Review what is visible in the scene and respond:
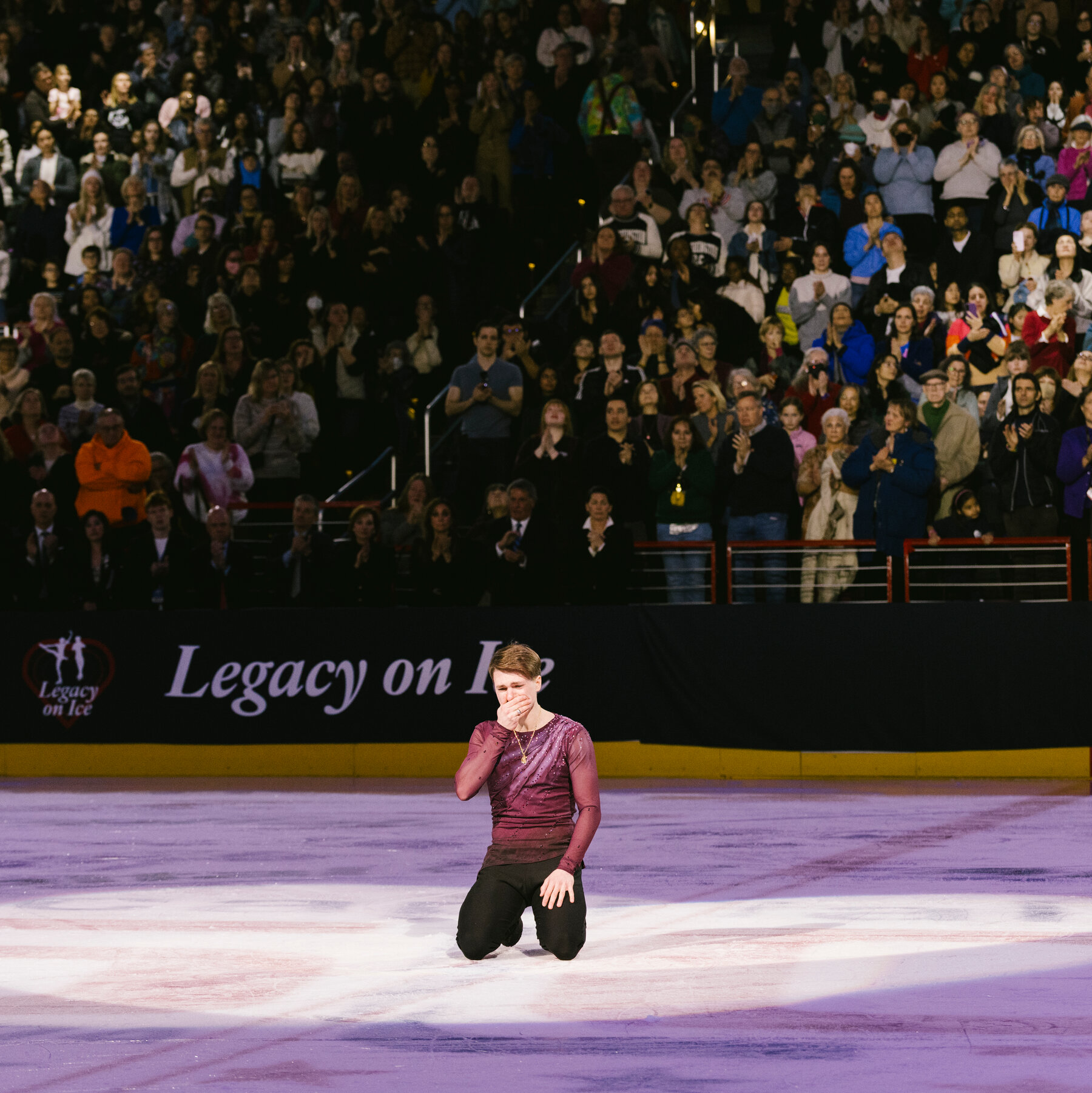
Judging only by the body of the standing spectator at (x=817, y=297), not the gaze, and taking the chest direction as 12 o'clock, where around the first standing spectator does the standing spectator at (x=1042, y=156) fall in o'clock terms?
The standing spectator at (x=1042, y=156) is roughly at 8 o'clock from the standing spectator at (x=817, y=297).

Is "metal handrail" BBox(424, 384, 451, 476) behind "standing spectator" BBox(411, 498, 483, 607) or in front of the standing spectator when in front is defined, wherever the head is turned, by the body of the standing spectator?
behind

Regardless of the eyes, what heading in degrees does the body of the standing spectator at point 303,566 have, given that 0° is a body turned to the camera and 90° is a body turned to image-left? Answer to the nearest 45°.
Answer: approximately 0°

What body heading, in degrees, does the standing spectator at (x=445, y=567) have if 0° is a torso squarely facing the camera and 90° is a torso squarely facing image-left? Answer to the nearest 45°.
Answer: approximately 0°

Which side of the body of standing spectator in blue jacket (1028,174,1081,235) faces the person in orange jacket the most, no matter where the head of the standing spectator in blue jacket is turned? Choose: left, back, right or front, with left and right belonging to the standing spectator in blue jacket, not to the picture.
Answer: right

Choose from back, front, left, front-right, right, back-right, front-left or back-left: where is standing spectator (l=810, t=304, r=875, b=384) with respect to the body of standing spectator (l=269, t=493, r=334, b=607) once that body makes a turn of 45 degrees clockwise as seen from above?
back-left

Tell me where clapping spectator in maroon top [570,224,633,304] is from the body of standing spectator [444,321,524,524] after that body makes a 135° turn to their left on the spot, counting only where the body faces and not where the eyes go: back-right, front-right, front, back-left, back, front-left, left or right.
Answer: front
